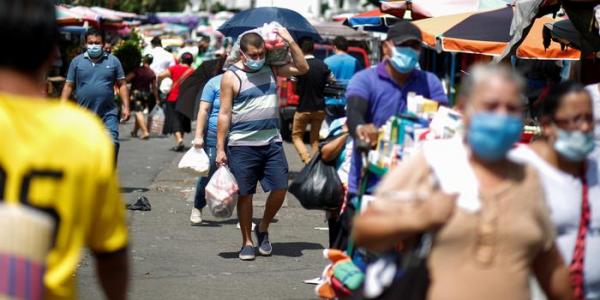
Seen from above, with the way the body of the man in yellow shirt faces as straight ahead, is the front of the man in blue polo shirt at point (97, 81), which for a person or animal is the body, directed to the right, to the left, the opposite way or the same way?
the opposite way

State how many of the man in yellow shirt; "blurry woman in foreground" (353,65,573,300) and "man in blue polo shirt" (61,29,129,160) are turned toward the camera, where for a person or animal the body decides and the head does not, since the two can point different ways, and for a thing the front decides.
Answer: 2

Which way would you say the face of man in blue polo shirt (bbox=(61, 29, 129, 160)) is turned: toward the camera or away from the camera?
toward the camera

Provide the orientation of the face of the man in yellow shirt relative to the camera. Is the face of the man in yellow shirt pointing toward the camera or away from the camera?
away from the camera

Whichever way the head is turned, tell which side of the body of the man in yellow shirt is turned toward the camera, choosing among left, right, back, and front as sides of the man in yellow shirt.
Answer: back

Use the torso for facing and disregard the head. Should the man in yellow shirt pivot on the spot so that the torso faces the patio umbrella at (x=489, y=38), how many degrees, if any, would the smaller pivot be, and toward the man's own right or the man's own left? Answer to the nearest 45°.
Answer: approximately 45° to the man's own right

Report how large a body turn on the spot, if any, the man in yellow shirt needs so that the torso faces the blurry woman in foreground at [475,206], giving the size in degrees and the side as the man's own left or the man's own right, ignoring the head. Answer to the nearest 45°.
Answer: approximately 90° to the man's own right

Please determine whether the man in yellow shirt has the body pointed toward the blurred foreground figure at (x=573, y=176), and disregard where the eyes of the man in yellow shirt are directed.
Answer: no

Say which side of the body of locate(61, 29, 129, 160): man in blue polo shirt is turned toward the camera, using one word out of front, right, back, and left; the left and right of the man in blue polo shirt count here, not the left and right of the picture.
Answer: front

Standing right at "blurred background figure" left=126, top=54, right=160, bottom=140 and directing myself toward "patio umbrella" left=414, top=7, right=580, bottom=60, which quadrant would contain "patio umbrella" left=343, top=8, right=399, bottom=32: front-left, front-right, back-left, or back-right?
front-left

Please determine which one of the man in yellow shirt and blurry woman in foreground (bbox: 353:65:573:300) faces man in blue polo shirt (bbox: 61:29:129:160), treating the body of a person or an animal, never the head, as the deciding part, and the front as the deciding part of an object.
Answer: the man in yellow shirt

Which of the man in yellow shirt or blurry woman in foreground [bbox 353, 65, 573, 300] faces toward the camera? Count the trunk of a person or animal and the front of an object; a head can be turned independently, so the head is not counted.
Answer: the blurry woman in foreground

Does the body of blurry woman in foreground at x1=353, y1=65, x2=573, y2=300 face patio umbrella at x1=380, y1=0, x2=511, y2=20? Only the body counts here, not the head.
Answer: no

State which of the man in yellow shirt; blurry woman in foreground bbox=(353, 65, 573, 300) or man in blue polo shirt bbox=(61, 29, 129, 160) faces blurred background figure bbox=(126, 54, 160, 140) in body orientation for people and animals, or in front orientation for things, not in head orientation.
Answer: the man in yellow shirt

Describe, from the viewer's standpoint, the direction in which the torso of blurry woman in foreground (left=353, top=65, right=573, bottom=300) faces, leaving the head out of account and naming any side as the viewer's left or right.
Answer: facing the viewer

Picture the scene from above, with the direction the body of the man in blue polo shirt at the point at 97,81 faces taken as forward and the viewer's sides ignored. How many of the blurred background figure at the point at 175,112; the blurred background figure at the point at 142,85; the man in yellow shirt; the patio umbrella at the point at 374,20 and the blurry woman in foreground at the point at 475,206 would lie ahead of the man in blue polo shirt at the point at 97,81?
2

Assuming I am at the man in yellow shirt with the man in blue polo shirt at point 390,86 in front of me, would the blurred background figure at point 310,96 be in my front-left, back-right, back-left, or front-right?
front-left

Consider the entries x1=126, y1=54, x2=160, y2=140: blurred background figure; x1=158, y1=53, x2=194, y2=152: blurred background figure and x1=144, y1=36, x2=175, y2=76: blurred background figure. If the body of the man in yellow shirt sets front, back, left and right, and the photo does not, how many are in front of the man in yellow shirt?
3

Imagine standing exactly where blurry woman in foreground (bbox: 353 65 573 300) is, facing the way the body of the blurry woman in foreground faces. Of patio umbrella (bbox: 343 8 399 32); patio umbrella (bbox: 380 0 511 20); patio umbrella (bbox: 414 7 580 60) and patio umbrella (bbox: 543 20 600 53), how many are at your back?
4

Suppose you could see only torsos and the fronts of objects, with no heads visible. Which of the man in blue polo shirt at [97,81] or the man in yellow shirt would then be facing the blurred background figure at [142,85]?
the man in yellow shirt

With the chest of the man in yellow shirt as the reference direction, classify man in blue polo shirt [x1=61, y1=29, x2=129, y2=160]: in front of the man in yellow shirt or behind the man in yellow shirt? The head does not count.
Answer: in front
